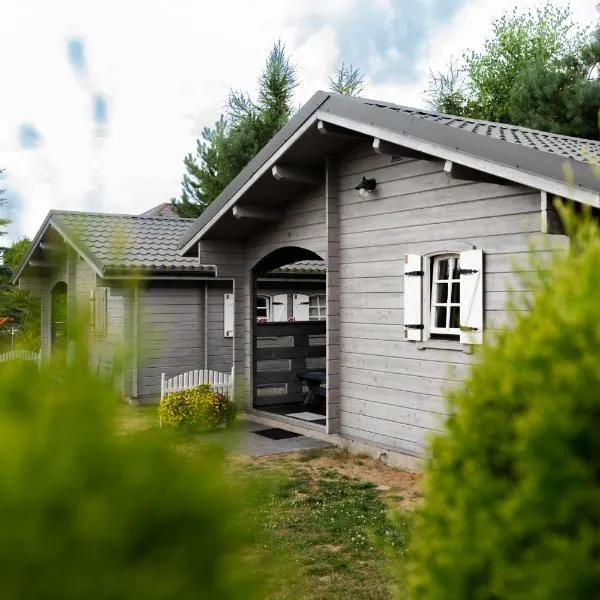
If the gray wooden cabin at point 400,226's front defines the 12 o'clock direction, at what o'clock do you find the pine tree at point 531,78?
The pine tree is roughly at 5 o'clock from the gray wooden cabin.

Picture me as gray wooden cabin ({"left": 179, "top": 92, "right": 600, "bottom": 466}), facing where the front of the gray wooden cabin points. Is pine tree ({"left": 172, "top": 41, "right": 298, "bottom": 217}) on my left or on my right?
on my right

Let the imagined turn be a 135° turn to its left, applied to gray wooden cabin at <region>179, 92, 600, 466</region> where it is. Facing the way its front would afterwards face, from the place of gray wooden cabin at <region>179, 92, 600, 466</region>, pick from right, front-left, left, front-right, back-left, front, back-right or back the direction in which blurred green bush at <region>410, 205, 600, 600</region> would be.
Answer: right

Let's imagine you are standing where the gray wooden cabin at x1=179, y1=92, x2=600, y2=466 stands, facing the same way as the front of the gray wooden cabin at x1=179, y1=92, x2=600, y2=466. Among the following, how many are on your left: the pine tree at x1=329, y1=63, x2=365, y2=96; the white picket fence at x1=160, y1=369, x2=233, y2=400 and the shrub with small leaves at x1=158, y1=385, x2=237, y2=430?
0

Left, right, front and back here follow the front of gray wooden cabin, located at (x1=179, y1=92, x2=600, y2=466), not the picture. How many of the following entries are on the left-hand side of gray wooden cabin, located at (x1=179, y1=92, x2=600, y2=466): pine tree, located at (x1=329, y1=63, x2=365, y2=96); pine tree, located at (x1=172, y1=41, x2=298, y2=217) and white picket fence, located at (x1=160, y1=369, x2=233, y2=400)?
0

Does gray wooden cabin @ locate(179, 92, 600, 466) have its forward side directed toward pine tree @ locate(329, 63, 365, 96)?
no

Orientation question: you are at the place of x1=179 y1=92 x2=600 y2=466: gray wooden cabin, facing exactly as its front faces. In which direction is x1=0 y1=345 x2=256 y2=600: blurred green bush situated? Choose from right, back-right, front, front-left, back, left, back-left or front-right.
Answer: front-left

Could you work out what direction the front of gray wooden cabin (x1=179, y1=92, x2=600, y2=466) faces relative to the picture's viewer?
facing the viewer and to the left of the viewer

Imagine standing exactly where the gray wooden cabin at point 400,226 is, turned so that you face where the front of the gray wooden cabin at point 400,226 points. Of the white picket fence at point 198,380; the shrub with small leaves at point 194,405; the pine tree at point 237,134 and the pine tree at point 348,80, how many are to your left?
0

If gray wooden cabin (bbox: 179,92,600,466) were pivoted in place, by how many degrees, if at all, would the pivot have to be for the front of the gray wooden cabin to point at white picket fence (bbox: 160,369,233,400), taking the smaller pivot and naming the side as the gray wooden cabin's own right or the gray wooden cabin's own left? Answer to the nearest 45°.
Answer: approximately 90° to the gray wooden cabin's own right

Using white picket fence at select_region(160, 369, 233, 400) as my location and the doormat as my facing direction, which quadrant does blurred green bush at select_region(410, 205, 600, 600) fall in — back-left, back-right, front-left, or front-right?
front-right
